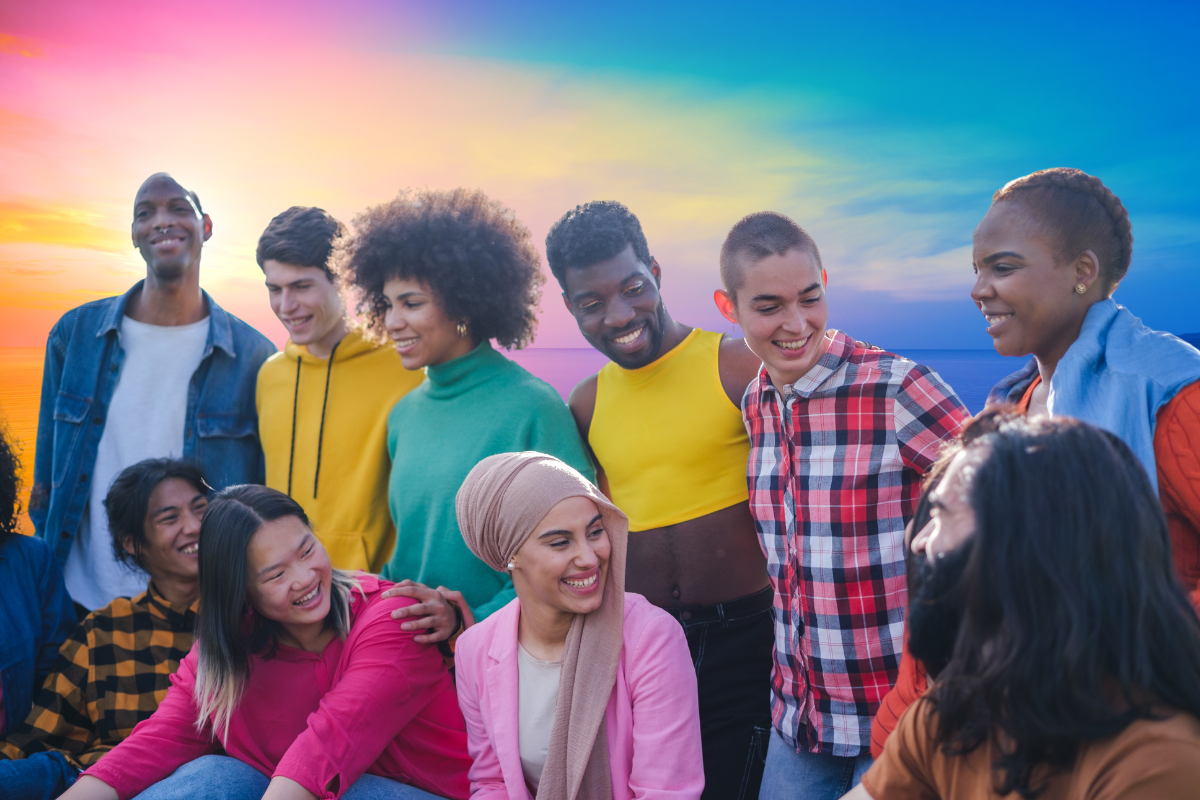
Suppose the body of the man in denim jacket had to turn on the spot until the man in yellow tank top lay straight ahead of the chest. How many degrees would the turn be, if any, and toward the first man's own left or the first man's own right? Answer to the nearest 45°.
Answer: approximately 45° to the first man's own left

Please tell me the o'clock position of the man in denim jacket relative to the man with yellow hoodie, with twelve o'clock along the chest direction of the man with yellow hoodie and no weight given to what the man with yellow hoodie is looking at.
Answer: The man in denim jacket is roughly at 3 o'clock from the man with yellow hoodie.

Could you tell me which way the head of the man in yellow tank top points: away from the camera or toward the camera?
toward the camera

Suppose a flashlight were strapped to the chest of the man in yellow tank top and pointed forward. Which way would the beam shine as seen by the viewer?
toward the camera

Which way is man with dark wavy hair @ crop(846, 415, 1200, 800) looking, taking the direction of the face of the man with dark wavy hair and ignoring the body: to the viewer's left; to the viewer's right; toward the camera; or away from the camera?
to the viewer's left

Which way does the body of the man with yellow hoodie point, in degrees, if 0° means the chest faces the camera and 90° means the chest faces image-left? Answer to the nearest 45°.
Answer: approximately 45°

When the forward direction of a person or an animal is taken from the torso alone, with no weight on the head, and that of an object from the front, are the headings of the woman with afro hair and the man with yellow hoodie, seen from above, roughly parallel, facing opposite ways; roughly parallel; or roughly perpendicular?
roughly parallel

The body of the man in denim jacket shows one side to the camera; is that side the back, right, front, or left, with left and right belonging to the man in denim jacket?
front

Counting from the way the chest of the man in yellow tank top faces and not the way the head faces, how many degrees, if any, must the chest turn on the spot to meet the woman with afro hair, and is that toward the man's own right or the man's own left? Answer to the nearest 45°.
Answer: approximately 90° to the man's own right

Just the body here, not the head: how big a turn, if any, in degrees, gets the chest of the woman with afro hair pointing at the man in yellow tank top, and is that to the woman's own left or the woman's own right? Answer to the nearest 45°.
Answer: approximately 90° to the woman's own left

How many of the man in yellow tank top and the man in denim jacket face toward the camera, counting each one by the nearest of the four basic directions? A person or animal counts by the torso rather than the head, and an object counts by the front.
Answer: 2

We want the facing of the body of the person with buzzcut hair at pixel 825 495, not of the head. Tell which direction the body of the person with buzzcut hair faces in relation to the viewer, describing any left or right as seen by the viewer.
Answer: facing the viewer and to the left of the viewer
